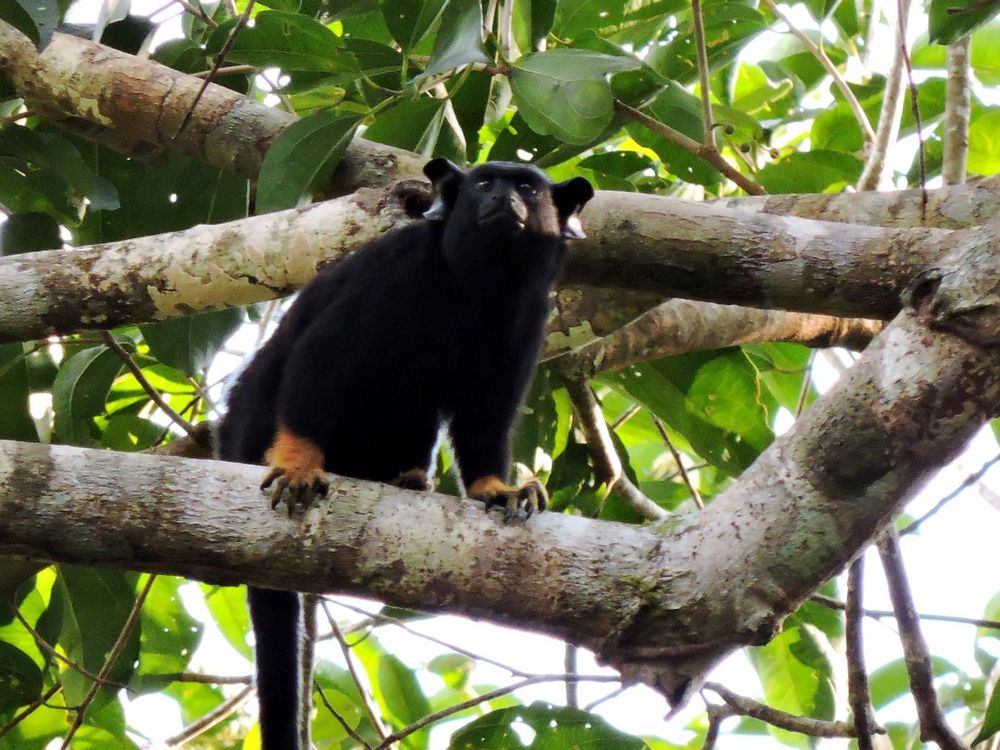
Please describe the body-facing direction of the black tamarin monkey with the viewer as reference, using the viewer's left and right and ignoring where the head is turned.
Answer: facing the viewer and to the right of the viewer

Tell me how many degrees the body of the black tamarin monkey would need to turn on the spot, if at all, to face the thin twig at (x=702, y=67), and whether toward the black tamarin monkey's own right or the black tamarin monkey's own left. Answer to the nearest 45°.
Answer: approximately 90° to the black tamarin monkey's own left

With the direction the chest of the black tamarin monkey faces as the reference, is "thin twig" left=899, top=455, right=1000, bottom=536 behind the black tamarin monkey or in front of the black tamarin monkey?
in front

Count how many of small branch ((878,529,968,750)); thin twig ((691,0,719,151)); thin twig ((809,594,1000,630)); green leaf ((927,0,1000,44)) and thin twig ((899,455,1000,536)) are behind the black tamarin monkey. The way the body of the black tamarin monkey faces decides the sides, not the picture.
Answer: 0

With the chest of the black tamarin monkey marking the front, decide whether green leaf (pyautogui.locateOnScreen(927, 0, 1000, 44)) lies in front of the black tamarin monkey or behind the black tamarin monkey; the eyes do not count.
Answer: in front

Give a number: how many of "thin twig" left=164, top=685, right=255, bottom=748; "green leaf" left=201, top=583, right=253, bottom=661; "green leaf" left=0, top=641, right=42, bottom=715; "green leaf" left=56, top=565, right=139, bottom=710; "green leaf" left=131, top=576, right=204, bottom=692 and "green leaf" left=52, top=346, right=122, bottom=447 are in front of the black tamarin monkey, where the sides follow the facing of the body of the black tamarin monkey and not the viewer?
0

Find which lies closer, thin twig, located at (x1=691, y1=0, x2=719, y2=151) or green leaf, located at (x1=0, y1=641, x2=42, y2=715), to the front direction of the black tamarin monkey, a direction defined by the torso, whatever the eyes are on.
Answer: the thin twig

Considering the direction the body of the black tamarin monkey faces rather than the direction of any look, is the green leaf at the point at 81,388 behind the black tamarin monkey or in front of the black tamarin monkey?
behind
